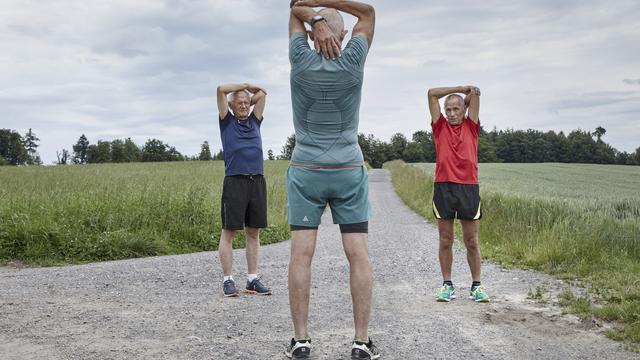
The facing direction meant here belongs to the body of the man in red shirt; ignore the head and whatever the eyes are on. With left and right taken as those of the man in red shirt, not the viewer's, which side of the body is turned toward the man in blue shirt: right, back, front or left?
right

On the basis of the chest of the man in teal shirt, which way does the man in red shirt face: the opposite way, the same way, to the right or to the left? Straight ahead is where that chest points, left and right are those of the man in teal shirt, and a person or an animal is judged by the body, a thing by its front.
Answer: the opposite way

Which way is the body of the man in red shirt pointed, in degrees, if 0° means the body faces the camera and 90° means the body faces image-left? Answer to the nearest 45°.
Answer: approximately 0°

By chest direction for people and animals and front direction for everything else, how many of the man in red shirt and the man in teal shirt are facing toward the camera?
1

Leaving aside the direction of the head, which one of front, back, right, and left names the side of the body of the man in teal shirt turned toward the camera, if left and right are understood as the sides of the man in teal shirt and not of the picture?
back

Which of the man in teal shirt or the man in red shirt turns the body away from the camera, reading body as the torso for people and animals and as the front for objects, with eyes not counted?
the man in teal shirt

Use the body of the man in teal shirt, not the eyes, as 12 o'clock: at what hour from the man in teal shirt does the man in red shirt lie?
The man in red shirt is roughly at 1 o'clock from the man in teal shirt.

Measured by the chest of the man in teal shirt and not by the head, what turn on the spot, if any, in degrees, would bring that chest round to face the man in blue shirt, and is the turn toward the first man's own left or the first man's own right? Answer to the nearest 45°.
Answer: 0° — they already face them

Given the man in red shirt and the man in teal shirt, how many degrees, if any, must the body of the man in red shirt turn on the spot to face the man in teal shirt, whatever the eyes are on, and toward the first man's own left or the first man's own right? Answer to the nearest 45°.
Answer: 0° — they already face them

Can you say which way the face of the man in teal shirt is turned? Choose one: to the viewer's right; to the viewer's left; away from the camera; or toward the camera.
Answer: away from the camera
